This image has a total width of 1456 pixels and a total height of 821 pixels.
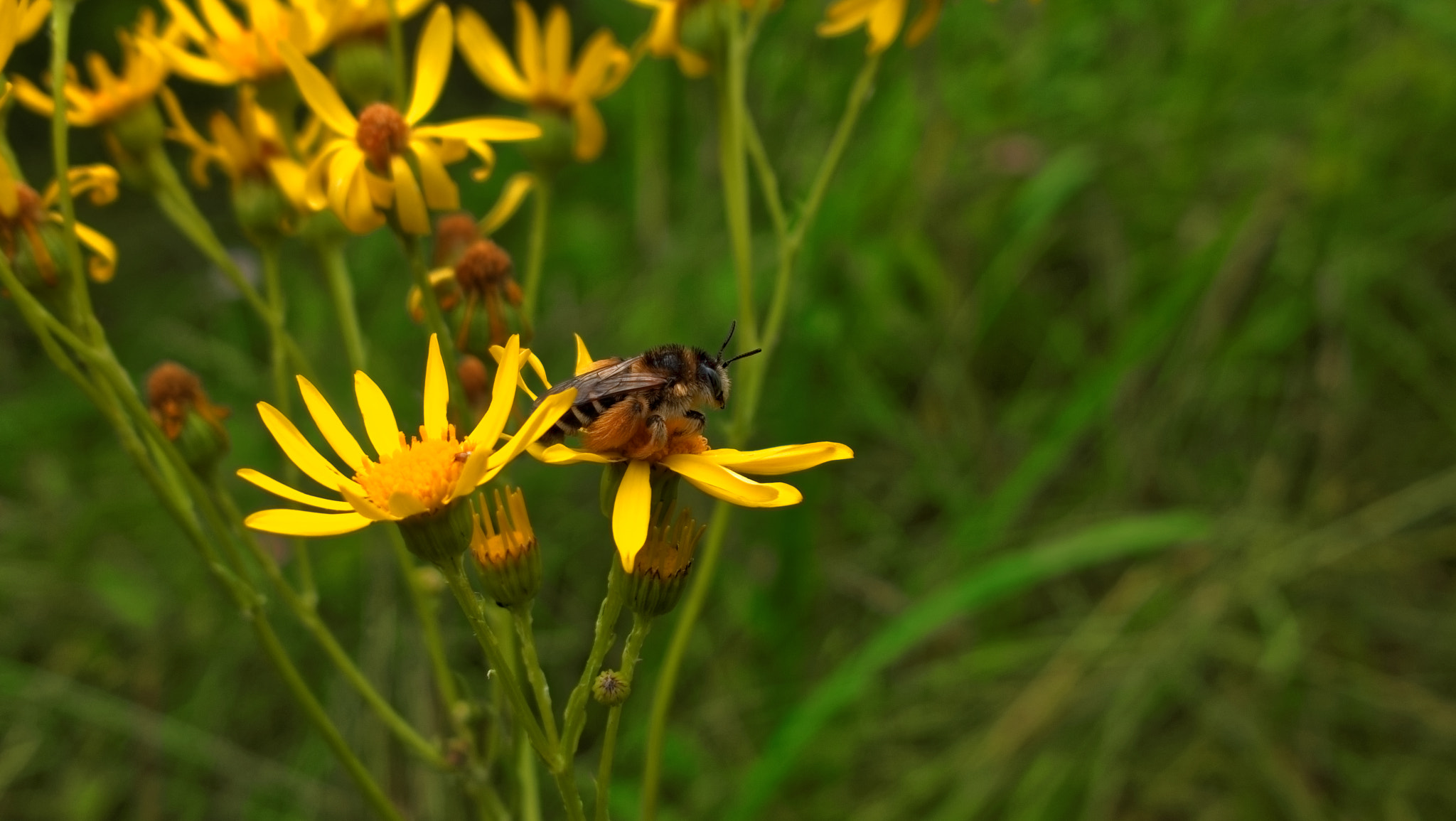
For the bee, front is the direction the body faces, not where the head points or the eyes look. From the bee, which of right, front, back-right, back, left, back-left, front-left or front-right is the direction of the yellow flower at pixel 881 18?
front-left

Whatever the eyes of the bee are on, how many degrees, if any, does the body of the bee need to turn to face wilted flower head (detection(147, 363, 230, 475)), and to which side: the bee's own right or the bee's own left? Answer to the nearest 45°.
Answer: approximately 135° to the bee's own left

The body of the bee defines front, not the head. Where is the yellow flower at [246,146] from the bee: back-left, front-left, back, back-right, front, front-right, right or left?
back-left

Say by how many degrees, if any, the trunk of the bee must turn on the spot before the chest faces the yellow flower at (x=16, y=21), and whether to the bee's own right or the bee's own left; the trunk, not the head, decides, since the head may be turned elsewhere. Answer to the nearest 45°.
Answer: approximately 135° to the bee's own left

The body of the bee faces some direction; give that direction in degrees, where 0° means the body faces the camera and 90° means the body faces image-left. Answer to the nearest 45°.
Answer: approximately 270°

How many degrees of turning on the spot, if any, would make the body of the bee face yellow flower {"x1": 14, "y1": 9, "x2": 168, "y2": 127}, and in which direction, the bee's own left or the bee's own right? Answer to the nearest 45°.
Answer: approximately 135° to the bee's own left
